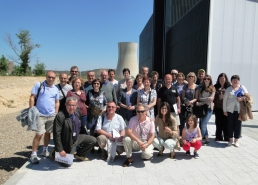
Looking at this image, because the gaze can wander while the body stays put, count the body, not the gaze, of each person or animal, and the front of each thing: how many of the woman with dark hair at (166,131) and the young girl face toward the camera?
2

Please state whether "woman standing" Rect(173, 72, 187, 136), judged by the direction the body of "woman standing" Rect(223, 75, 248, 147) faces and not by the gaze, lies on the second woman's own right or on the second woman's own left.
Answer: on the second woman's own right

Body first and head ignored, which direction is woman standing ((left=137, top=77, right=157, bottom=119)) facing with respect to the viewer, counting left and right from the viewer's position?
facing the viewer

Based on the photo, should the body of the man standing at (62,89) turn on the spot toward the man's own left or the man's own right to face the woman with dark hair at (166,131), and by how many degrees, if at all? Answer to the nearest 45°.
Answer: approximately 45° to the man's own left

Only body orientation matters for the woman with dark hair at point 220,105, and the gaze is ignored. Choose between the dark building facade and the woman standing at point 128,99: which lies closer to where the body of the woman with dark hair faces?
the woman standing

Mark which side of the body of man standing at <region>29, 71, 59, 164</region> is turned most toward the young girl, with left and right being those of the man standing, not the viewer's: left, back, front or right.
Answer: left

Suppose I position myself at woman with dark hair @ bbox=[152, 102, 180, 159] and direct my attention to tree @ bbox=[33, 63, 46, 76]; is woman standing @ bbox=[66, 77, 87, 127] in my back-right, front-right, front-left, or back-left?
front-left

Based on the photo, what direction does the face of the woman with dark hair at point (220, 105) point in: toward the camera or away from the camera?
toward the camera

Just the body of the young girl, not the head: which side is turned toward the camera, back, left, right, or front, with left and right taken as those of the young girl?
front

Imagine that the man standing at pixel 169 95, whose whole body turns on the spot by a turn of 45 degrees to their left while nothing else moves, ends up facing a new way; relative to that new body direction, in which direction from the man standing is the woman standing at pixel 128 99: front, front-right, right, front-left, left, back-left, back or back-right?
back-right

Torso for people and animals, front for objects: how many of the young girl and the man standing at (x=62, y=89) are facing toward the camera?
2

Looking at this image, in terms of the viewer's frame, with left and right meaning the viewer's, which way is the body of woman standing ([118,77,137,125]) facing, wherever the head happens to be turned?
facing the viewer

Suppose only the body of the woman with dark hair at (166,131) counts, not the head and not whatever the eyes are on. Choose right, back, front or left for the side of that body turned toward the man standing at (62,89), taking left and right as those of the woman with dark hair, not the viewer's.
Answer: right
